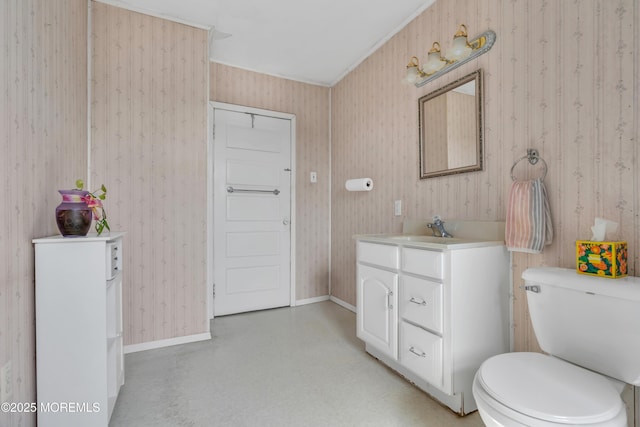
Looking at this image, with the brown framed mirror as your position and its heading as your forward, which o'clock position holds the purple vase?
The purple vase is roughly at 12 o'clock from the brown framed mirror.

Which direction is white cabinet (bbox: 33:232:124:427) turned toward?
to the viewer's right

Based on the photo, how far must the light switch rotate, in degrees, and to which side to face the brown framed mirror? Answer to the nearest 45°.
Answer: approximately 90° to its left

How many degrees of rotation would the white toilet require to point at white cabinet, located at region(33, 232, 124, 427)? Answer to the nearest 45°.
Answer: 0° — it already faces it

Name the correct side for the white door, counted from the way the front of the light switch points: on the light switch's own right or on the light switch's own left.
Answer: on the light switch's own right

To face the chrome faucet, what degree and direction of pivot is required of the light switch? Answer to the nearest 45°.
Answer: approximately 90° to its left

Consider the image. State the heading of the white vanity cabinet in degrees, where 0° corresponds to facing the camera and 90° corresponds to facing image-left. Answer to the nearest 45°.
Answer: approximately 45°

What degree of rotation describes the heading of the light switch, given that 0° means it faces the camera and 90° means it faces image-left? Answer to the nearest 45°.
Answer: approximately 45°
